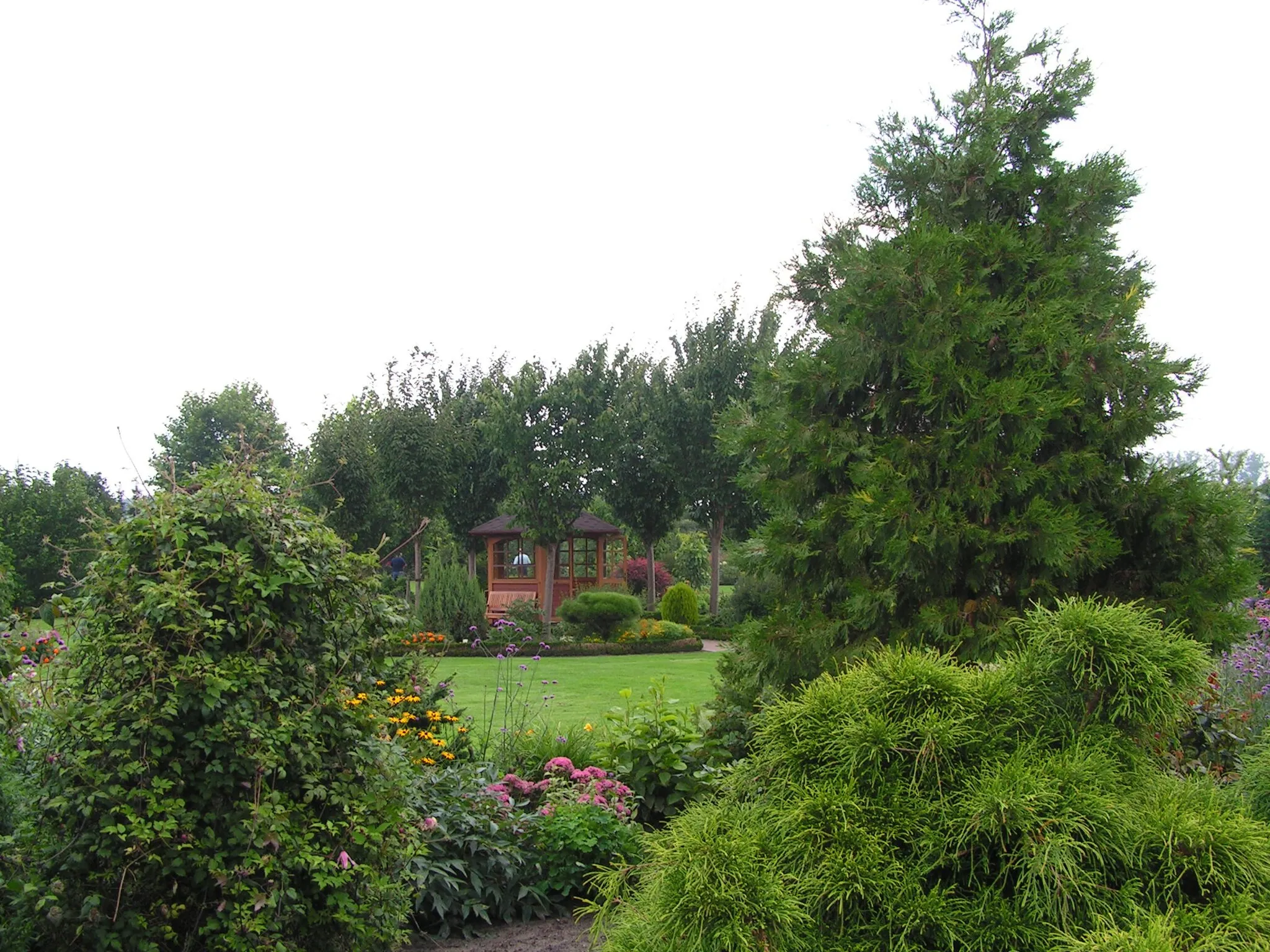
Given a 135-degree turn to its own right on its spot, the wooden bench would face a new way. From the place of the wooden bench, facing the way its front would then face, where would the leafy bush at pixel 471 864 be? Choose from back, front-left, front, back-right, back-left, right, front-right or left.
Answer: back-left

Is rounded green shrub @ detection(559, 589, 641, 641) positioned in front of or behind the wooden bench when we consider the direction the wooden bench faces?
in front

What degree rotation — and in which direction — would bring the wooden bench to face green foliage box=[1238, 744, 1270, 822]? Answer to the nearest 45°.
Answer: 0° — it already faces it

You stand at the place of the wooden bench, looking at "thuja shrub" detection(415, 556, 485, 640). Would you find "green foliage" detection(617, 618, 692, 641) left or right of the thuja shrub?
left

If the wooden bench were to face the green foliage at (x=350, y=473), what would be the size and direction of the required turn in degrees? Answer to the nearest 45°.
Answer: approximately 90° to its right

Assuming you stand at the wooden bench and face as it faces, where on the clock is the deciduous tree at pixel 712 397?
The deciduous tree is roughly at 10 o'clock from the wooden bench.

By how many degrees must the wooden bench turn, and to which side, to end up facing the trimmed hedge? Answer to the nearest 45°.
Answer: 0° — it already faces it

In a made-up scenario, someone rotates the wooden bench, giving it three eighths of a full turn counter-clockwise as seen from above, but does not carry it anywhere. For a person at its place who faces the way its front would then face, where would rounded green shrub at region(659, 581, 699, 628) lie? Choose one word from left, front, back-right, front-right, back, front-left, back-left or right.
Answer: right

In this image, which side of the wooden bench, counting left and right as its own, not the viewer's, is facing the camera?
front

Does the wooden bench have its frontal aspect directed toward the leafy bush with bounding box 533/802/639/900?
yes

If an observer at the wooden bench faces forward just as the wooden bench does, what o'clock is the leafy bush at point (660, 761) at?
The leafy bush is roughly at 12 o'clock from the wooden bench.

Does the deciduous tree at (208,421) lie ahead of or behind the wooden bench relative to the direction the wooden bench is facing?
behind

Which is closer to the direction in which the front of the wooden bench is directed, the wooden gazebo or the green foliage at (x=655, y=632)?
the green foliage

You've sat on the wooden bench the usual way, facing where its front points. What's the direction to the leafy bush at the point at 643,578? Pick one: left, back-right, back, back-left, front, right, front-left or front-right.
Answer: back-left

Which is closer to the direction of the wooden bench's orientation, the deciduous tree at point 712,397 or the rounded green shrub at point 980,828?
the rounded green shrub

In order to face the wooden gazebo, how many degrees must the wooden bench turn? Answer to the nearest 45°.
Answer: approximately 135° to its left
